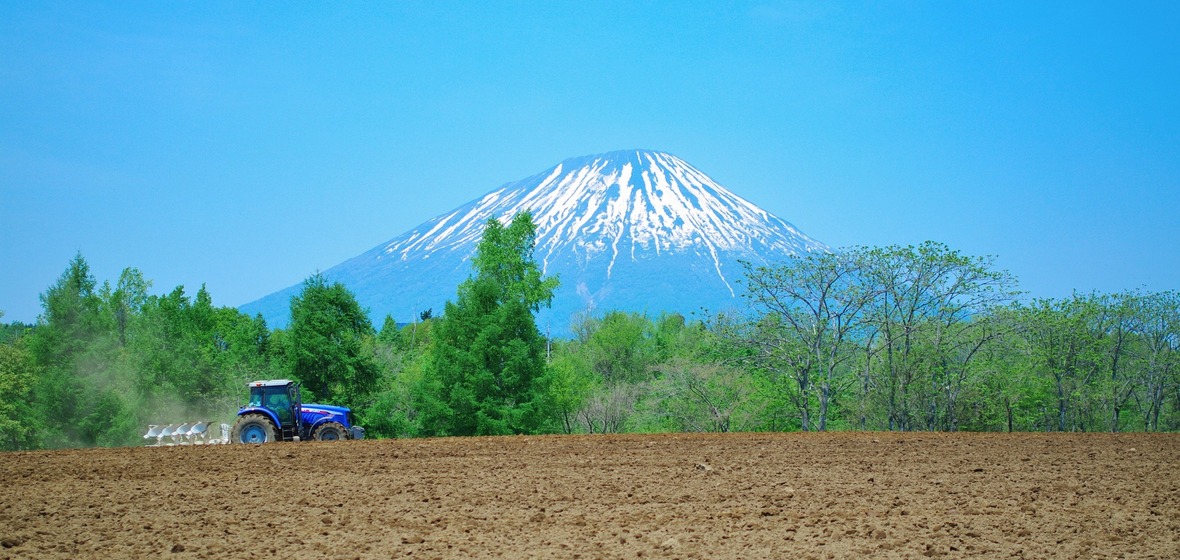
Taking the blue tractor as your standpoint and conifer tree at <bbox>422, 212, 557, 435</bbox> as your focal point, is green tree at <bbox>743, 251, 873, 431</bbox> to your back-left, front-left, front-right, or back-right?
front-right

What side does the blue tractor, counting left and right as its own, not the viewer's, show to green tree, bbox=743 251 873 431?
front

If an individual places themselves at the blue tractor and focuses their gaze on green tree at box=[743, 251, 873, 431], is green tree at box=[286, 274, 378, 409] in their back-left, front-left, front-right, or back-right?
front-left

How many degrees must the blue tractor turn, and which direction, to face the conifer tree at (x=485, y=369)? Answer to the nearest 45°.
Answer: approximately 45° to its left

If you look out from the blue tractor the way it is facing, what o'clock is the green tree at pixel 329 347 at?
The green tree is roughly at 9 o'clock from the blue tractor.

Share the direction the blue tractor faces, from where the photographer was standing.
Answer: facing to the right of the viewer
